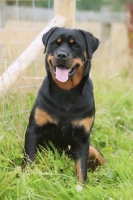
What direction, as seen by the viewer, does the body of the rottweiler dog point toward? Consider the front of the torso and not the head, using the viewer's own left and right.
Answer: facing the viewer

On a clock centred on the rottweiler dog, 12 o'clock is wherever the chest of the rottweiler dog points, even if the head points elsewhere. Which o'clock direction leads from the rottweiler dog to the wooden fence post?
The wooden fence post is roughly at 6 o'clock from the rottweiler dog.
